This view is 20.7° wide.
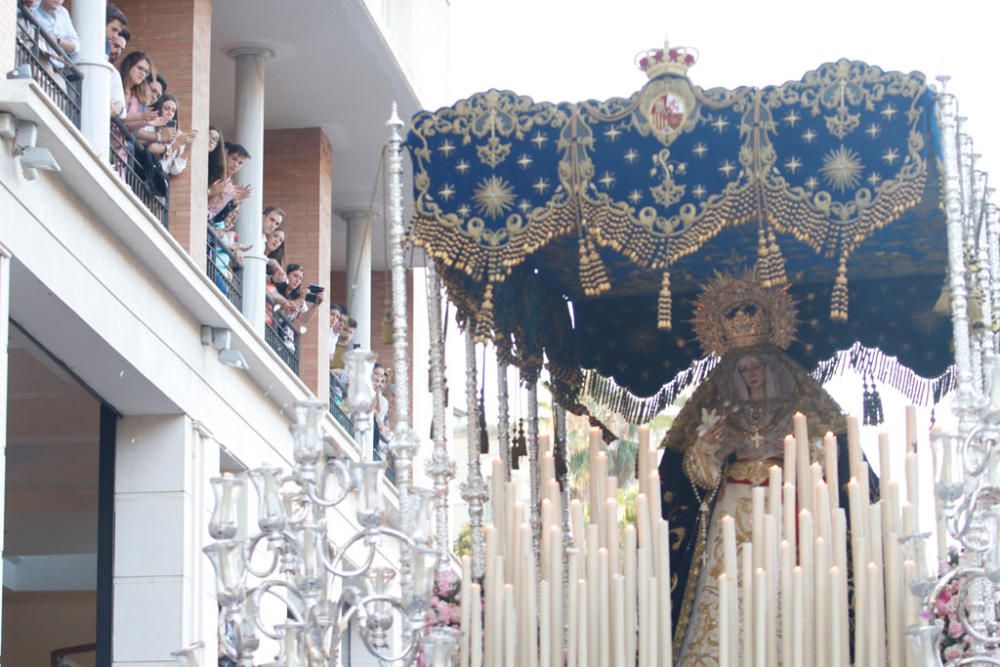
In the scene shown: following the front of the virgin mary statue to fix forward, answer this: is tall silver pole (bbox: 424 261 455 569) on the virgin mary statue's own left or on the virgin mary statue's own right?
on the virgin mary statue's own right

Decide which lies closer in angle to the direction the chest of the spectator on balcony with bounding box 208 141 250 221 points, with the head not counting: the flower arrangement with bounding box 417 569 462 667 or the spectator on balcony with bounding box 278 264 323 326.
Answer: the flower arrangement

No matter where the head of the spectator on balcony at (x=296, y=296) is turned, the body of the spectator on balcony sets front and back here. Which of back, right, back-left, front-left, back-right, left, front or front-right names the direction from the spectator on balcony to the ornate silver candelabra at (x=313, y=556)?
front-right

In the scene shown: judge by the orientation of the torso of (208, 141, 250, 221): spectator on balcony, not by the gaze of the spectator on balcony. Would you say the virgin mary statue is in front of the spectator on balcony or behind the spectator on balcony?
in front

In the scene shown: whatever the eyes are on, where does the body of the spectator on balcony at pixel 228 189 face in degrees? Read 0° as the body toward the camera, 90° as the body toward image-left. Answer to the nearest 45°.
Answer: approximately 315°

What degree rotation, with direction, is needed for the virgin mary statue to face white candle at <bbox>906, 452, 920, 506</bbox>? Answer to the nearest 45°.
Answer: approximately 45° to its left

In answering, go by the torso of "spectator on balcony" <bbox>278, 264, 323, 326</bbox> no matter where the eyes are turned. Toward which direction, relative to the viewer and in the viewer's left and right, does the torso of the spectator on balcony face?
facing the viewer and to the right of the viewer

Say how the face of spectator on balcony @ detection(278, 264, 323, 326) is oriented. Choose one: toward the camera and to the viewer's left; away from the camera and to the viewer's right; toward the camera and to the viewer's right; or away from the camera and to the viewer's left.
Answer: toward the camera and to the viewer's right

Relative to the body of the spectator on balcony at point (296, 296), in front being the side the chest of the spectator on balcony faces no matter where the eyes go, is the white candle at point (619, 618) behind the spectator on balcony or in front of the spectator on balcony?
in front

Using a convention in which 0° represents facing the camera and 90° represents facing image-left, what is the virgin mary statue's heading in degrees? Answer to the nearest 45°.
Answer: approximately 0°
